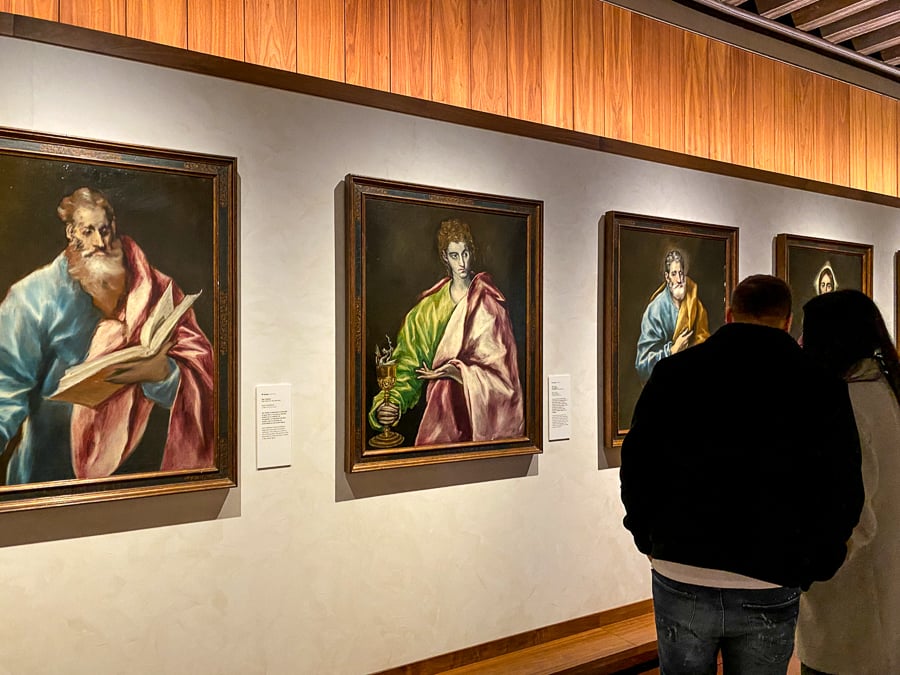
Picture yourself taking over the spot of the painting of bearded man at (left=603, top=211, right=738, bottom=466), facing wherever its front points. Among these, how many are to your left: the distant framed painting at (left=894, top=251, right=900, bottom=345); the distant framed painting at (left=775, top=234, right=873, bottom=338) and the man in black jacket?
2

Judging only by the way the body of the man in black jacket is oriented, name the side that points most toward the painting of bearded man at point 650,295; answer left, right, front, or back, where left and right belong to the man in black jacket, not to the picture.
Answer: front

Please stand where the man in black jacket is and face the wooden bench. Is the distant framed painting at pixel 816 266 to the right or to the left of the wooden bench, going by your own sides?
right

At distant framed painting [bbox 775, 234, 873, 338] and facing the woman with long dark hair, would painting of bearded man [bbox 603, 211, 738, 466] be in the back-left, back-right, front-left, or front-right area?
front-right

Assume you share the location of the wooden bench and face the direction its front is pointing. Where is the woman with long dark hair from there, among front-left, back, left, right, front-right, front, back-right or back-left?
front

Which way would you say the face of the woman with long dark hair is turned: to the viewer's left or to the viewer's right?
to the viewer's left

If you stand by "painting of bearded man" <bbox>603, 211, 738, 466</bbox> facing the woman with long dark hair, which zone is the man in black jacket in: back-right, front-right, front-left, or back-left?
front-right

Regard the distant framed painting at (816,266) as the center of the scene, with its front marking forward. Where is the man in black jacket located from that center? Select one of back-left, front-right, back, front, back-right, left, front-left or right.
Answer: front-right

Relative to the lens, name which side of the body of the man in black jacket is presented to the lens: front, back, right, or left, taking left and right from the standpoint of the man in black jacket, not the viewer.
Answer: back

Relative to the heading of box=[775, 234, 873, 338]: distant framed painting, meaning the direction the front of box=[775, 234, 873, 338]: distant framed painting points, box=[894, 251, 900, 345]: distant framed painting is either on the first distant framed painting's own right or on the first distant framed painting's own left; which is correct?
on the first distant framed painting's own left

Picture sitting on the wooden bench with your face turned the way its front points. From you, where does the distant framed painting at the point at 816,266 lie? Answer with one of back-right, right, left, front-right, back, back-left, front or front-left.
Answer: left

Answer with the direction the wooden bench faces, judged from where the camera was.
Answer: facing the viewer and to the right of the viewer

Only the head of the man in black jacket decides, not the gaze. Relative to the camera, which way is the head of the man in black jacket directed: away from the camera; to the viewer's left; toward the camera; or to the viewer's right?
away from the camera

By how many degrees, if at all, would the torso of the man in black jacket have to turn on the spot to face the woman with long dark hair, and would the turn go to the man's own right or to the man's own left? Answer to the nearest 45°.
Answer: approximately 45° to the man's own right

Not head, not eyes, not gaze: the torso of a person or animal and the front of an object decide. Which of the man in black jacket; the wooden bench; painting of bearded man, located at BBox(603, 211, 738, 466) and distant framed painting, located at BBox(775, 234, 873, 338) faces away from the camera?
the man in black jacket

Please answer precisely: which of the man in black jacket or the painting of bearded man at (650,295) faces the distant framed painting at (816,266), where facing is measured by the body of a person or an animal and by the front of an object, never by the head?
the man in black jacket

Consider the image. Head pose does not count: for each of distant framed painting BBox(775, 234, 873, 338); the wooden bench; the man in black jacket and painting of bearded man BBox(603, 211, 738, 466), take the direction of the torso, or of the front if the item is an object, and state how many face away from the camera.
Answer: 1
